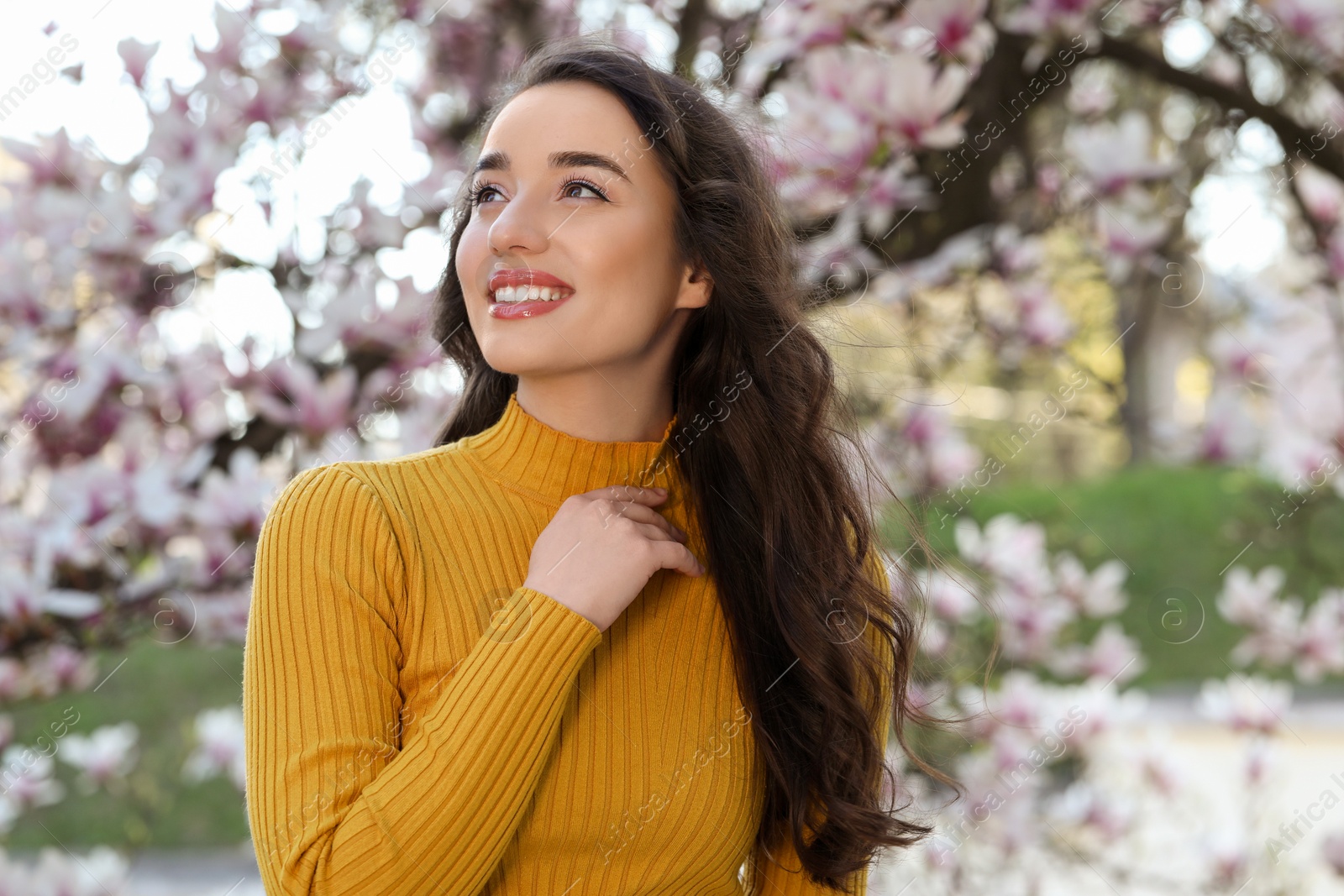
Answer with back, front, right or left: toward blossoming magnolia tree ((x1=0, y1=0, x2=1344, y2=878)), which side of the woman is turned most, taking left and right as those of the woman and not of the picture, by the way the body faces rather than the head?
back

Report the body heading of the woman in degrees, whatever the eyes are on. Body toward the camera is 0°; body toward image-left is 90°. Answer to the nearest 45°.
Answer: approximately 0°
